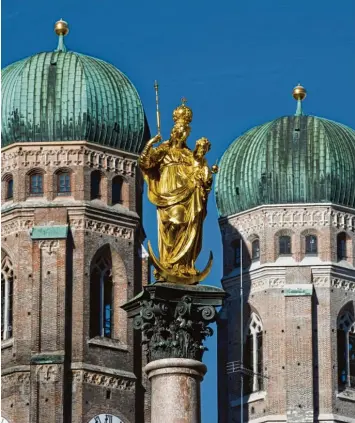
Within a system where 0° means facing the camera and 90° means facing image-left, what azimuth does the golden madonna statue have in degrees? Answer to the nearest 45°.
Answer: approximately 0°
